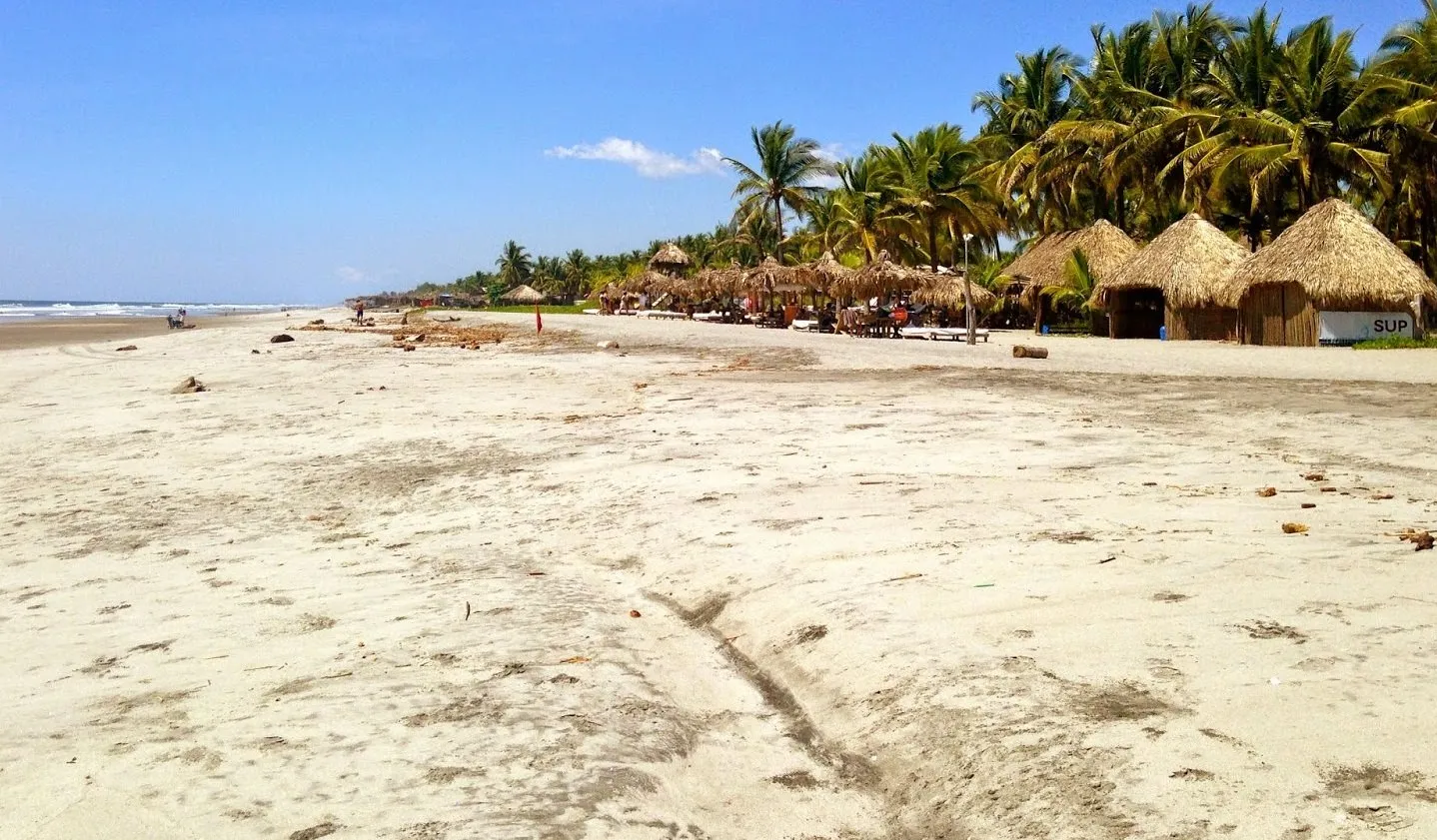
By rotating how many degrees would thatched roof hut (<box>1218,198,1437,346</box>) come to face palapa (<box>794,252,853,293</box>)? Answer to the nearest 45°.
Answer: approximately 90° to its right

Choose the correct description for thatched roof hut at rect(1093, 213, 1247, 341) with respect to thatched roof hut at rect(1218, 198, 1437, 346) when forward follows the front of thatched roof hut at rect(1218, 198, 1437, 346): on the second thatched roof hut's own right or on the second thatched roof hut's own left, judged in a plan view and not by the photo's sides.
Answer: on the second thatched roof hut's own right

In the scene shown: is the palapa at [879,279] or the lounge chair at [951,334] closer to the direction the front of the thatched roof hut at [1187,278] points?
the lounge chair

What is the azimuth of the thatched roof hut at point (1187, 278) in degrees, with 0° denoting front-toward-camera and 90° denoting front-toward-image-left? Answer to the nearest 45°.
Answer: approximately 45°

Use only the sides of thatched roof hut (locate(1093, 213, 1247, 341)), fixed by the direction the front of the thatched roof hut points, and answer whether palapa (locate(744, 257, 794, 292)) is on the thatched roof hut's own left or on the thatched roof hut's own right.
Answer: on the thatched roof hut's own right

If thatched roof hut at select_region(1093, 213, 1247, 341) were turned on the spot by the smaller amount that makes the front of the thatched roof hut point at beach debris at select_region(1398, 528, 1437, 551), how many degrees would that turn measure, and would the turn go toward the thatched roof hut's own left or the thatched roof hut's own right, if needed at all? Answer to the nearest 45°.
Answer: approximately 45° to the thatched roof hut's own left

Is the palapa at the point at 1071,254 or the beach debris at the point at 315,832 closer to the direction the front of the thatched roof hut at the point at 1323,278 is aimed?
the beach debris

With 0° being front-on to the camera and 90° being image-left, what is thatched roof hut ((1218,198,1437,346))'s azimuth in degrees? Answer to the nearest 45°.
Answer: approximately 45°

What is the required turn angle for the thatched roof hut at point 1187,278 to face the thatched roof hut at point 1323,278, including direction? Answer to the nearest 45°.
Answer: approximately 90° to its left

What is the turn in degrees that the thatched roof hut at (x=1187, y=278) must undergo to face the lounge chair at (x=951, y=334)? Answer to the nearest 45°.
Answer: approximately 45° to its right

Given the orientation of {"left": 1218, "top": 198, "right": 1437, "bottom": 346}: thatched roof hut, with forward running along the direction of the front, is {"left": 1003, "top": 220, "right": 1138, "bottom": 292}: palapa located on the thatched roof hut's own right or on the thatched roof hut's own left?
on the thatched roof hut's own right

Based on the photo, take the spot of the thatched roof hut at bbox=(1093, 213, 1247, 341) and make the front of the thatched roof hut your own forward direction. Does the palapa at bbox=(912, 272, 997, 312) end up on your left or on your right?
on your right
